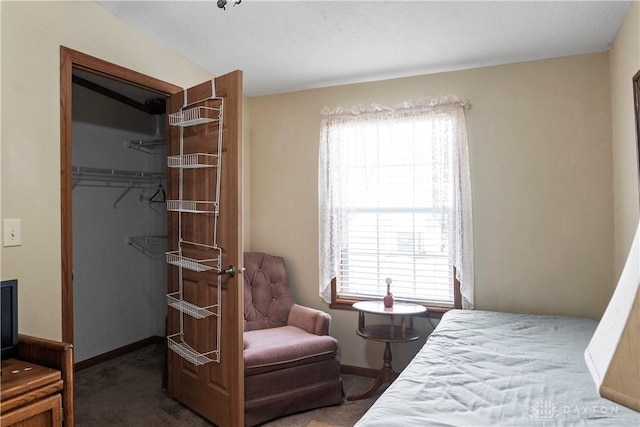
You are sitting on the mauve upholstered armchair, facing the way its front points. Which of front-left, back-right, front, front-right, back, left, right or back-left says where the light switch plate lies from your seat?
right

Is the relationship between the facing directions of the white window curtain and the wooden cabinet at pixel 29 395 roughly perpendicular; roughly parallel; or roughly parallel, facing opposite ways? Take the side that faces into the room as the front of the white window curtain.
roughly perpendicular

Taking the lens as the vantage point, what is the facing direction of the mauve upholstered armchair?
facing the viewer and to the right of the viewer

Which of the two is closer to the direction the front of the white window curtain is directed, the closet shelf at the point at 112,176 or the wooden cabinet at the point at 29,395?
the wooden cabinet

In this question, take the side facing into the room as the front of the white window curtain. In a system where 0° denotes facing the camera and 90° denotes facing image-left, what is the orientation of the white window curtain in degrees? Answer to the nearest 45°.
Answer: approximately 0°

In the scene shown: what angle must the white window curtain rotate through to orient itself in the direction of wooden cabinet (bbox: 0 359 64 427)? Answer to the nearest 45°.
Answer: approximately 45° to its right

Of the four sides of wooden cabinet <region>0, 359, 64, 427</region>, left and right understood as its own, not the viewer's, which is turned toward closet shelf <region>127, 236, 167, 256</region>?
left

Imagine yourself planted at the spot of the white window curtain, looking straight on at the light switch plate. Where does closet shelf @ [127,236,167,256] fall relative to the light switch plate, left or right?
right

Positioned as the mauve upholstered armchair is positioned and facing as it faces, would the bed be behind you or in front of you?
in front

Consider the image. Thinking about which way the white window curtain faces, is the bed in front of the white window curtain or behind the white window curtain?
in front

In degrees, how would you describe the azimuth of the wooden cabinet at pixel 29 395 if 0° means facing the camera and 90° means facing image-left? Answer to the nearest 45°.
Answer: approximately 315°
